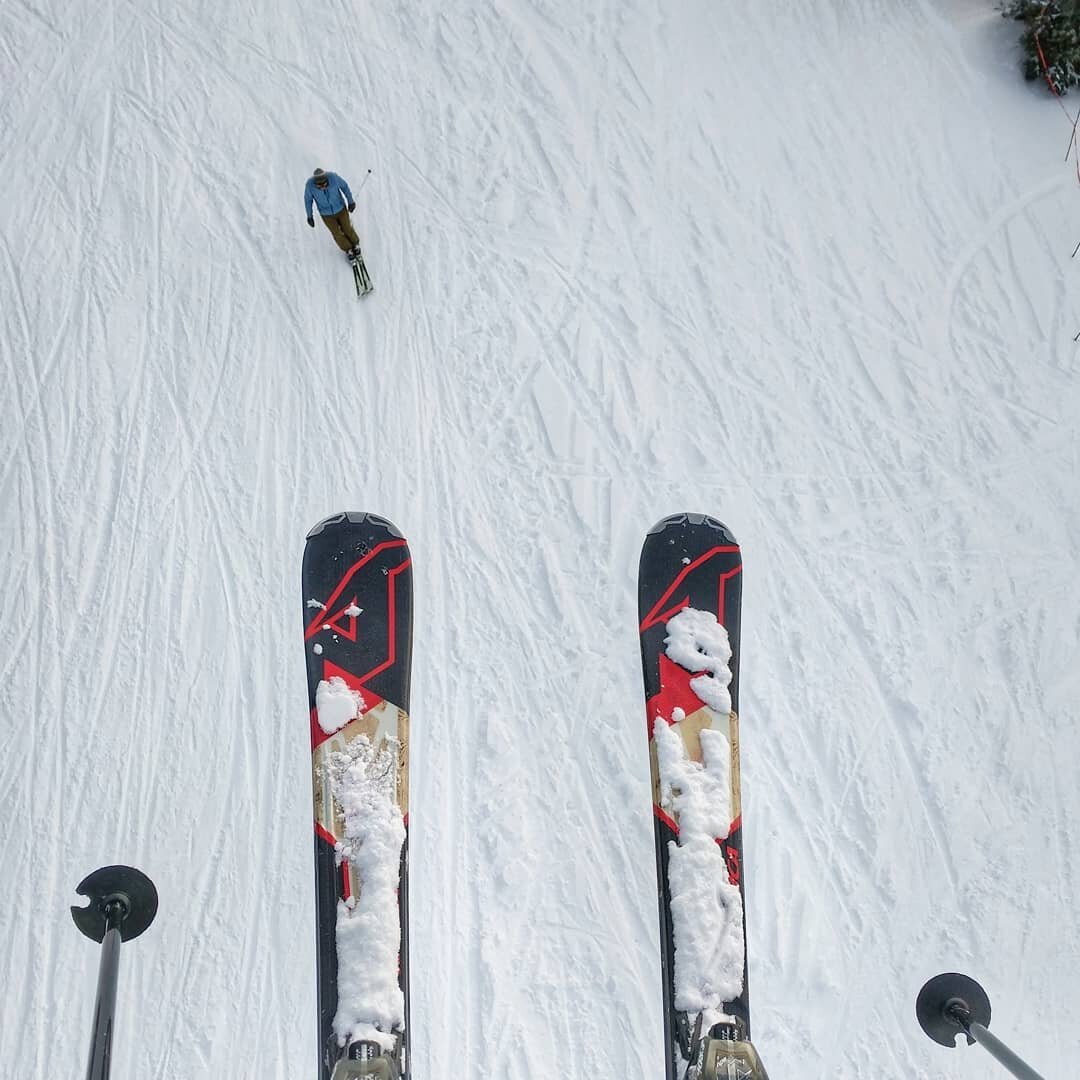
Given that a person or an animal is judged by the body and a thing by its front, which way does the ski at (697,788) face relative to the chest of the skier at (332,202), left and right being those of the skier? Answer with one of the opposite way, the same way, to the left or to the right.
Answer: the opposite way

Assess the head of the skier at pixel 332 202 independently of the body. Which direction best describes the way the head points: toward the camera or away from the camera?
toward the camera

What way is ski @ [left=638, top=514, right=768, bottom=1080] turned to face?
away from the camera

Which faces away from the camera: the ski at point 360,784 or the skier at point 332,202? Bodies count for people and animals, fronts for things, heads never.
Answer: the ski

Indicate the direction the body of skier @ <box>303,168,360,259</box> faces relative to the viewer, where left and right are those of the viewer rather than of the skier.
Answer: facing the viewer

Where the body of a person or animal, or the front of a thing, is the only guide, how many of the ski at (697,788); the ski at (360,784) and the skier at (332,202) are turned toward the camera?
1

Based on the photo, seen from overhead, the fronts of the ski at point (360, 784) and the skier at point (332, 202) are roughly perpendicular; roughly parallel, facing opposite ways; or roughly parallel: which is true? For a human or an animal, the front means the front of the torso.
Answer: roughly parallel, facing opposite ways

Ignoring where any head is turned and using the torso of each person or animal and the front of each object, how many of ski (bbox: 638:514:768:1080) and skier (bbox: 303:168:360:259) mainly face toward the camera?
1

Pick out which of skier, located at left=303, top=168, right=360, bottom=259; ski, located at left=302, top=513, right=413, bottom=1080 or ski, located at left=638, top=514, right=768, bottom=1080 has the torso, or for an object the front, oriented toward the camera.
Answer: the skier

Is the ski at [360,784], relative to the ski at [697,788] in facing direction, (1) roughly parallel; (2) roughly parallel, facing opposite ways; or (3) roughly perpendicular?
roughly parallel

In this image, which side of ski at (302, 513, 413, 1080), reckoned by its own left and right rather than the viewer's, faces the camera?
back

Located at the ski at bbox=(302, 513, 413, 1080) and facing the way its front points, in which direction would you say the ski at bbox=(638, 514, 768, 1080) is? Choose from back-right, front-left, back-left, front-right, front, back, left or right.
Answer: right

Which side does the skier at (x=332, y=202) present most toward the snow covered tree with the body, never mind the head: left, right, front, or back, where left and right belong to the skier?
left
